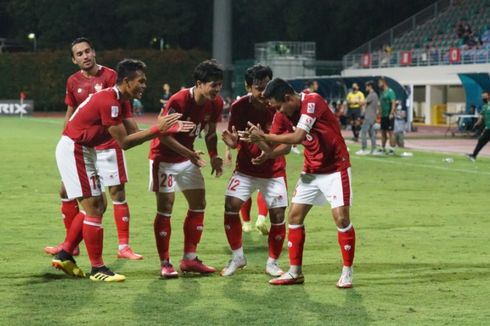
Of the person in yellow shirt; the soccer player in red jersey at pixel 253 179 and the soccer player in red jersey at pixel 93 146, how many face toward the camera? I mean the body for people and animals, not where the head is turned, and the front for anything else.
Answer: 2

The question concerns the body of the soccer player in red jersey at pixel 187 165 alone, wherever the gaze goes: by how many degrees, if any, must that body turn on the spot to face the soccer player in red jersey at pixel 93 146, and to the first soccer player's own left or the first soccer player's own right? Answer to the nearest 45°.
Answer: approximately 135° to the first soccer player's own right

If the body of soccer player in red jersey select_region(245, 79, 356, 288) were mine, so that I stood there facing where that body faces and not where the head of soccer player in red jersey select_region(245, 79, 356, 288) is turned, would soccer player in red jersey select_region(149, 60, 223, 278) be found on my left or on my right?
on my right

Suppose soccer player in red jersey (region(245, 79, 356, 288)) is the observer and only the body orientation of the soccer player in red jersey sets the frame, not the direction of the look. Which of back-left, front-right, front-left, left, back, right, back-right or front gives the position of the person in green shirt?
back-right

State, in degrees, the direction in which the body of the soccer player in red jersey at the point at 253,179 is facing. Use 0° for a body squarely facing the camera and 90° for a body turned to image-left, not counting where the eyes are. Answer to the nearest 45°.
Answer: approximately 0°

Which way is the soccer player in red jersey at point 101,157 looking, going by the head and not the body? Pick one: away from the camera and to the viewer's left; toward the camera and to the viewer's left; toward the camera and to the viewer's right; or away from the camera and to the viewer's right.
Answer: toward the camera and to the viewer's right

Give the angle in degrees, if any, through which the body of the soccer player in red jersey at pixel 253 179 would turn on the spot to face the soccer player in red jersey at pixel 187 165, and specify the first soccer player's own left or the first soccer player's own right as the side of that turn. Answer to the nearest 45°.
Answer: approximately 90° to the first soccer player's own right

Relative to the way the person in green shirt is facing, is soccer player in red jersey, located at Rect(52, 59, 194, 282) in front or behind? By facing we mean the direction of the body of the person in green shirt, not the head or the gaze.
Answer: in front

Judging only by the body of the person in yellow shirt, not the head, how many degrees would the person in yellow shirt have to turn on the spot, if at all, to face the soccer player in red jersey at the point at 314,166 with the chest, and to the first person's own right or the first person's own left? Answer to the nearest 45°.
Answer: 0° — they already face them

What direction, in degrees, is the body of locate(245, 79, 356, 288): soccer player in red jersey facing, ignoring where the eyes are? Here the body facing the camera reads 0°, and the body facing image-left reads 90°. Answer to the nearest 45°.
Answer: approximately 45°

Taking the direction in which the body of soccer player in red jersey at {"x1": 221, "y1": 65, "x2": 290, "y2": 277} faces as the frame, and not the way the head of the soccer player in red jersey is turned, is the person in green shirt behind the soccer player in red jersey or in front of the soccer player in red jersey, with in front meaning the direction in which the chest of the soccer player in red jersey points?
behind

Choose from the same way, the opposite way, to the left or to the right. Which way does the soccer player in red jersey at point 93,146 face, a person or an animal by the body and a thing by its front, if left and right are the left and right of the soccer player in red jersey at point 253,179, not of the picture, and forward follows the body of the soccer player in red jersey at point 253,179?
to the left

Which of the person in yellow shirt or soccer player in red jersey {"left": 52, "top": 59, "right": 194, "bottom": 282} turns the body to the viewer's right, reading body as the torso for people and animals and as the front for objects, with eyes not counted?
the soccer player in red jersey

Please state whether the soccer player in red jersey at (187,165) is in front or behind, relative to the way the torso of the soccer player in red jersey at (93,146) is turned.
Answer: in front

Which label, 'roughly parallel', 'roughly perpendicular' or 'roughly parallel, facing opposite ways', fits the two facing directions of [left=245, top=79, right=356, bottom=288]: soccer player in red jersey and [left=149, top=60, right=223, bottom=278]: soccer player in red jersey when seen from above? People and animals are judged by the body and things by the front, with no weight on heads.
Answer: roughly perpendicular
